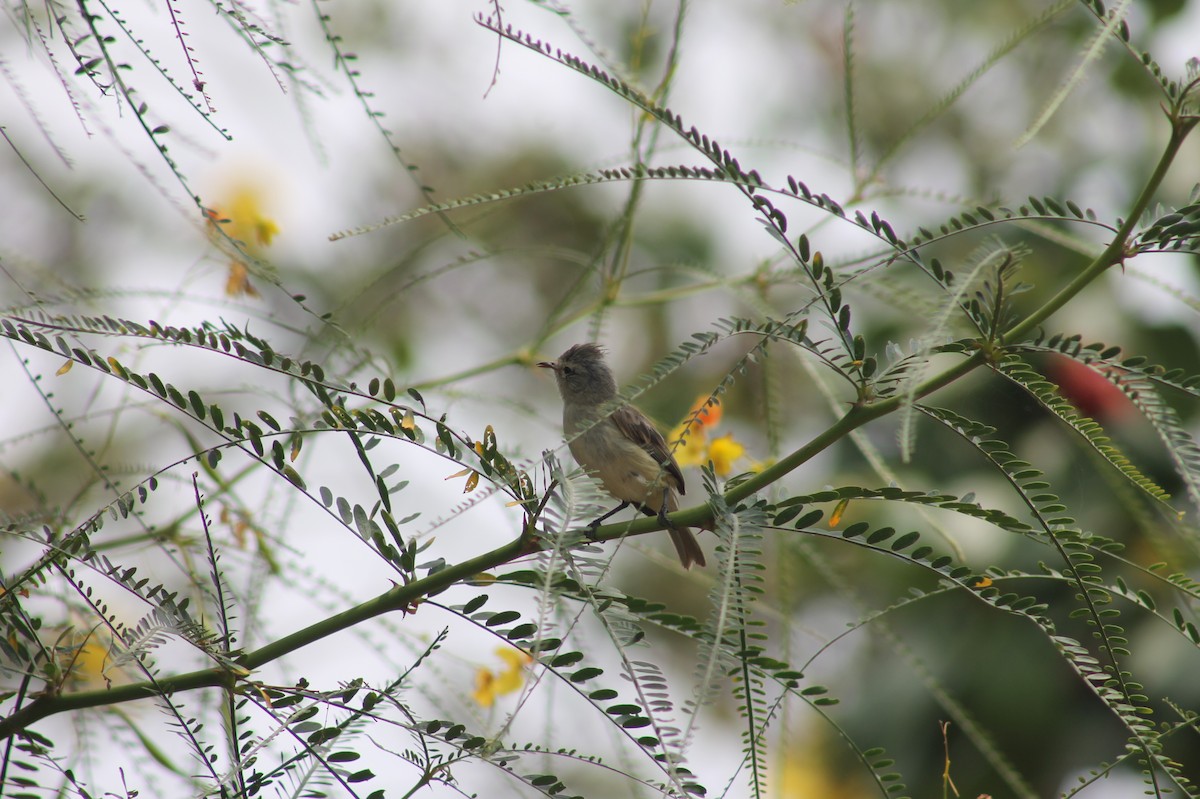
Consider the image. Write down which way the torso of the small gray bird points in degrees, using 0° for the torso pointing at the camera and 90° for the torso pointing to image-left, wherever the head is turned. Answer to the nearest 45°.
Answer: approximately 90°
